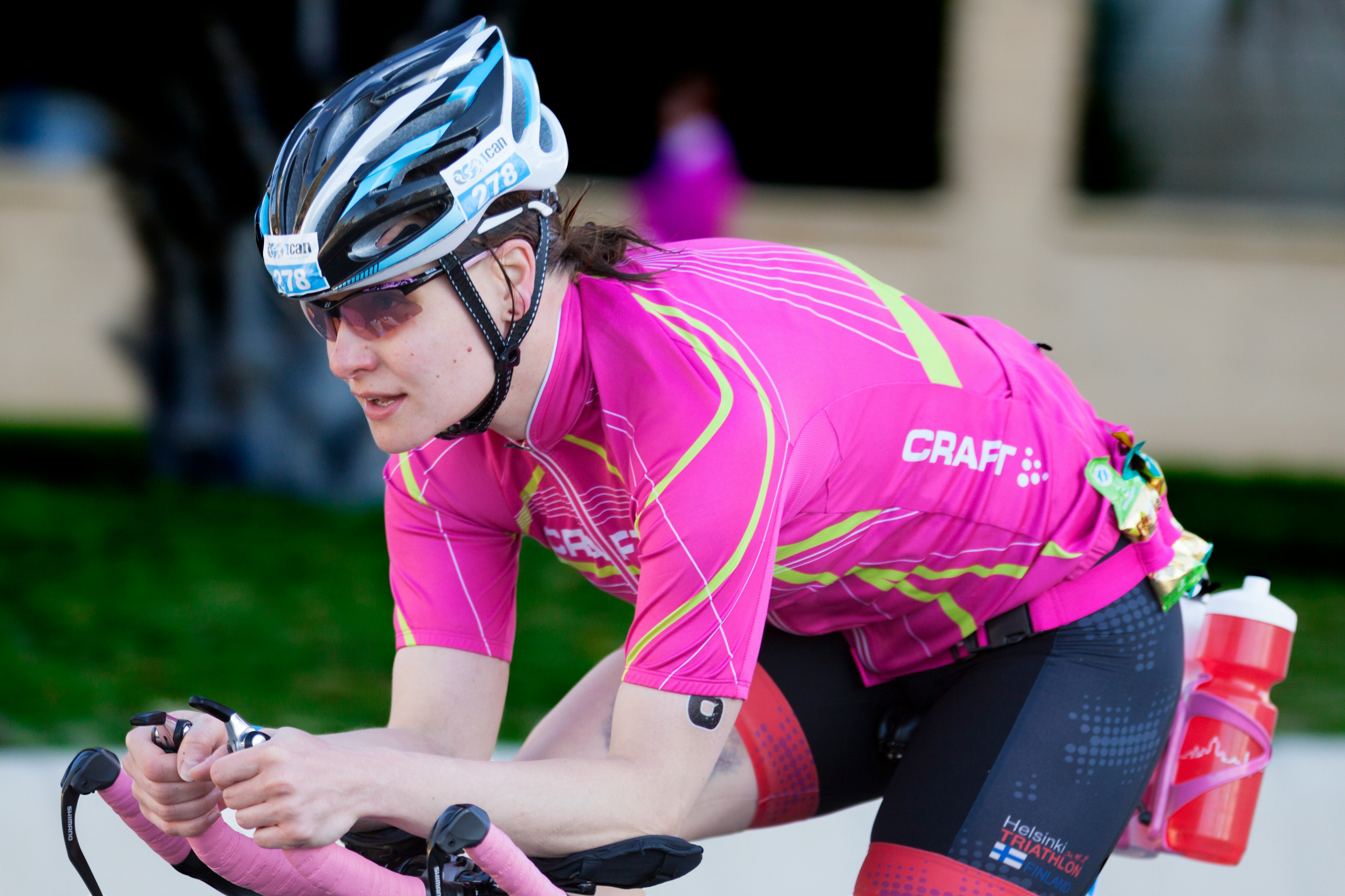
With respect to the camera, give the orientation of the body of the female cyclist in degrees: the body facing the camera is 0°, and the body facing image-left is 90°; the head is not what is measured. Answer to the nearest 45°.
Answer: approximately 45°

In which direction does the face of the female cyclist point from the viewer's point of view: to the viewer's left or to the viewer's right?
to the viewer's left

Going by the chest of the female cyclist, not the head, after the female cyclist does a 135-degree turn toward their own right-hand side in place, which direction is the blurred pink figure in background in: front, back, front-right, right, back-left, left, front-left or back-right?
front

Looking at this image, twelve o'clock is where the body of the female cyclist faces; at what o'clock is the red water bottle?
The red water bottle is roughly at 7 o'clock from the female cyclist.
